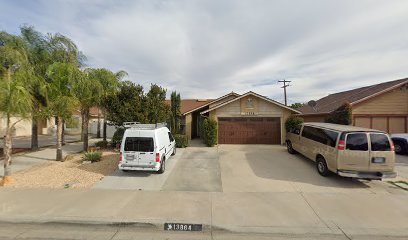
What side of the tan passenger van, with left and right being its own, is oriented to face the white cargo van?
left

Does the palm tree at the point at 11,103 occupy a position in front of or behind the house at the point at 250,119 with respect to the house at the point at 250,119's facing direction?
in front

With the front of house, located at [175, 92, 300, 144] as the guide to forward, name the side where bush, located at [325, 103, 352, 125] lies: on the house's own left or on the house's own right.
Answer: on the house's own left

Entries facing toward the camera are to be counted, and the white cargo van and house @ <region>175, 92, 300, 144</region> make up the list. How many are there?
1

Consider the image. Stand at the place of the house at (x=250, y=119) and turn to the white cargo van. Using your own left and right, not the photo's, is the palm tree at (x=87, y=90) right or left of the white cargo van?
right

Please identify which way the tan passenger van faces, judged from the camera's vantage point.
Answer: facing away from the viewer and to the left of the viewer

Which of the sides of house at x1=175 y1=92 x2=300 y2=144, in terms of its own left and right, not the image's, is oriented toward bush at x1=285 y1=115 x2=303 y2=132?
left

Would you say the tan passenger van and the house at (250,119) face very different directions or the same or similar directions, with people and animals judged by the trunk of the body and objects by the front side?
very different directions

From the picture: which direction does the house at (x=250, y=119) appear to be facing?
toward the camera

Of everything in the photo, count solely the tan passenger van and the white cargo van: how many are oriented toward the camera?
0

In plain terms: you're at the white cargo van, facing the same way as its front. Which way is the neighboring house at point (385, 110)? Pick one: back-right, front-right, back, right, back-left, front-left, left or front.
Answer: front-right

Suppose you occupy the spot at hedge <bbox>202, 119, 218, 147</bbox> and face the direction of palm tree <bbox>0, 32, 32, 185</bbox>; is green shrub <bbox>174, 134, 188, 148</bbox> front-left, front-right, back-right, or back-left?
front-right

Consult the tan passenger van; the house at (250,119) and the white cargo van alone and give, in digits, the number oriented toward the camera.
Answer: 1

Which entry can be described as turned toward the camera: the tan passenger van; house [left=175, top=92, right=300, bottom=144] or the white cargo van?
the house

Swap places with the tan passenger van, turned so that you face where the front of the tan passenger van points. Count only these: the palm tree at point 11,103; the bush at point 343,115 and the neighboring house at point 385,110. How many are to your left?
1

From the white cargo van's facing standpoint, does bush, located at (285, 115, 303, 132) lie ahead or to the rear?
ahead

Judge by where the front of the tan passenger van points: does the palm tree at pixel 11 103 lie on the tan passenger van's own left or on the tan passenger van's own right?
on the tan passenger van's own left

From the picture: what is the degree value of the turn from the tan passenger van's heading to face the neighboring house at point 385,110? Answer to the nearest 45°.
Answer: approximately 45° to its right
